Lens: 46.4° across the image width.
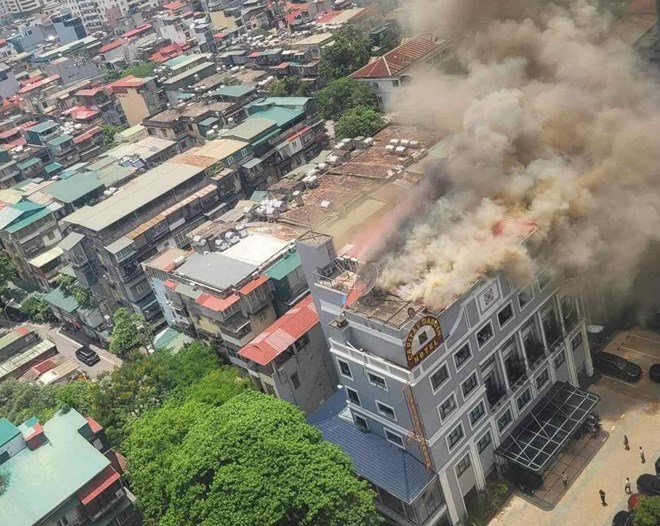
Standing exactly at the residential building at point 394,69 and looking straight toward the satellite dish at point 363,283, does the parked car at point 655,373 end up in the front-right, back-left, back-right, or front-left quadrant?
front-left

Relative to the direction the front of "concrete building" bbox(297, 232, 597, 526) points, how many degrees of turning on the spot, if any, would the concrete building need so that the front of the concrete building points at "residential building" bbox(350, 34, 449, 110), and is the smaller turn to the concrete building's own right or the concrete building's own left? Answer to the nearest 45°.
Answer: approximately 135° to the concrete building's own left

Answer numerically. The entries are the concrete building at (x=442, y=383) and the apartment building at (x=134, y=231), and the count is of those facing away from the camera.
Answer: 0

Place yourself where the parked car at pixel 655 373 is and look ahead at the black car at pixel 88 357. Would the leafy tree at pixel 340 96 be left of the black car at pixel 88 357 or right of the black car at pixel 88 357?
right

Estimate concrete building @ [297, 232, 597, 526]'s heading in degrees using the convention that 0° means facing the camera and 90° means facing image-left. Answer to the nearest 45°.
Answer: approximately 315°

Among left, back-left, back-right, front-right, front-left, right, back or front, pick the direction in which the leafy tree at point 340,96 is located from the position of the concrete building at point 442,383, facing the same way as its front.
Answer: back-left

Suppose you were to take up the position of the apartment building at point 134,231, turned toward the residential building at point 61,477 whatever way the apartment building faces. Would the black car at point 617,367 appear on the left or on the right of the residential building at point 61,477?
left

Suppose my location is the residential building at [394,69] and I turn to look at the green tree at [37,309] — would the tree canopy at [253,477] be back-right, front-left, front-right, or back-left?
front-left

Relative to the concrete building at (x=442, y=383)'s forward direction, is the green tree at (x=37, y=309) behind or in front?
behind

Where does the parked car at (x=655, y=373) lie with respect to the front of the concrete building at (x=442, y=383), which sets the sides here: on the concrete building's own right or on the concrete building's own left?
on the concrete building's own left
